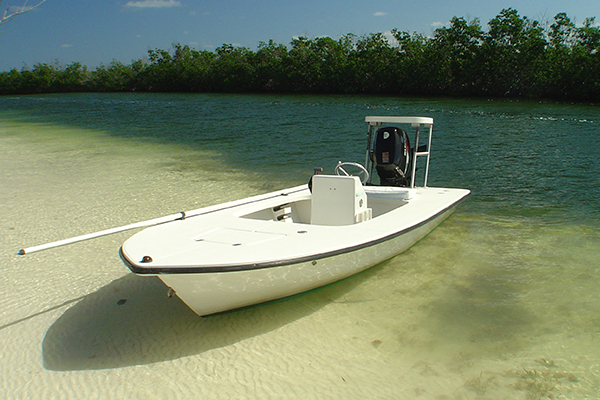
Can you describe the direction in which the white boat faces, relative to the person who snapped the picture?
facing the viewer and to the left of the viewer
